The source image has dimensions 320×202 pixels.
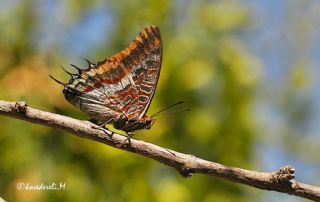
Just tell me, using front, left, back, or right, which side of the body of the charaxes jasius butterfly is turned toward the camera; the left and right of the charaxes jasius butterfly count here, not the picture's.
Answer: right
